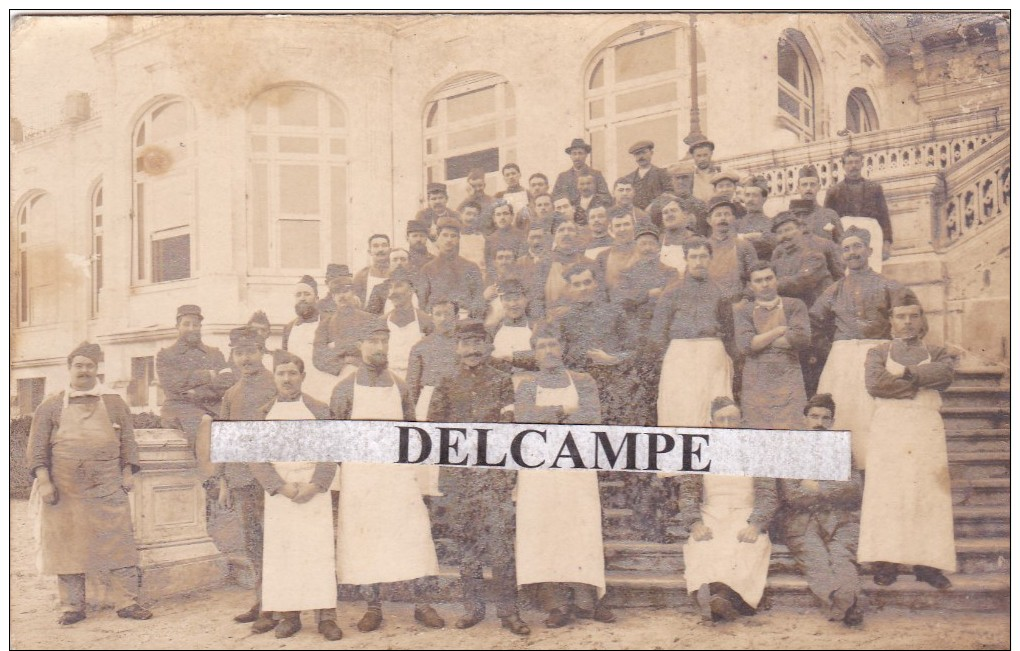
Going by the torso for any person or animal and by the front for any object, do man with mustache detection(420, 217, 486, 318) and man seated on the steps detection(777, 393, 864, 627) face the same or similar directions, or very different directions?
same or similar directions

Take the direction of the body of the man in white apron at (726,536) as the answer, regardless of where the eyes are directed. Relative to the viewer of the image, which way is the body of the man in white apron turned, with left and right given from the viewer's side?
facing the viewer

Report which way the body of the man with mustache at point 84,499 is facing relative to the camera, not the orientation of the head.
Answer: toward the camera

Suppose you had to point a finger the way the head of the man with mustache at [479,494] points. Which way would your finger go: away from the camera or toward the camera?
toward the camera

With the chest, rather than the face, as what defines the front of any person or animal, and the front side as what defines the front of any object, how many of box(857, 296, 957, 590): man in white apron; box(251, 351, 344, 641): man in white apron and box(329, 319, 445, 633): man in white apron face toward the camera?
3

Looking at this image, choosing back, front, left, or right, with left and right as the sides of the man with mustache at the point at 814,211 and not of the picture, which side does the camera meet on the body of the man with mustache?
front

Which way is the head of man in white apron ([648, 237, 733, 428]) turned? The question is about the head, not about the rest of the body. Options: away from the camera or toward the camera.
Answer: toward the camera

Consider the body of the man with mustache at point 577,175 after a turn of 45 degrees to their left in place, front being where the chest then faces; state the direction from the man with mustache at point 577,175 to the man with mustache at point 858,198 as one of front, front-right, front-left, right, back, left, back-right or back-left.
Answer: front-left

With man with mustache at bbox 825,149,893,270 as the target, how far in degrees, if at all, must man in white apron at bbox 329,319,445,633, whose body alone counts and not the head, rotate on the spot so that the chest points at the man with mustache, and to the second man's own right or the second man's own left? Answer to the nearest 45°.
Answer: approximately 90° to the second man's own left

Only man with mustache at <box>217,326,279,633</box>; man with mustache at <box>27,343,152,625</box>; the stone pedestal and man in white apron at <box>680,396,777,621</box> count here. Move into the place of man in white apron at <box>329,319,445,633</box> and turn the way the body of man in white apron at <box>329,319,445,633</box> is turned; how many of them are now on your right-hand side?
3

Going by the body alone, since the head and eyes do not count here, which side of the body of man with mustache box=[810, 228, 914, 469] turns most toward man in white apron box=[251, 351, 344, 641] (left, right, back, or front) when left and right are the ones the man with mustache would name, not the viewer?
right

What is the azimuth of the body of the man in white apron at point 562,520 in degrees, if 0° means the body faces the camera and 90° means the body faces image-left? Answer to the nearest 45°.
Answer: approximately 0°
